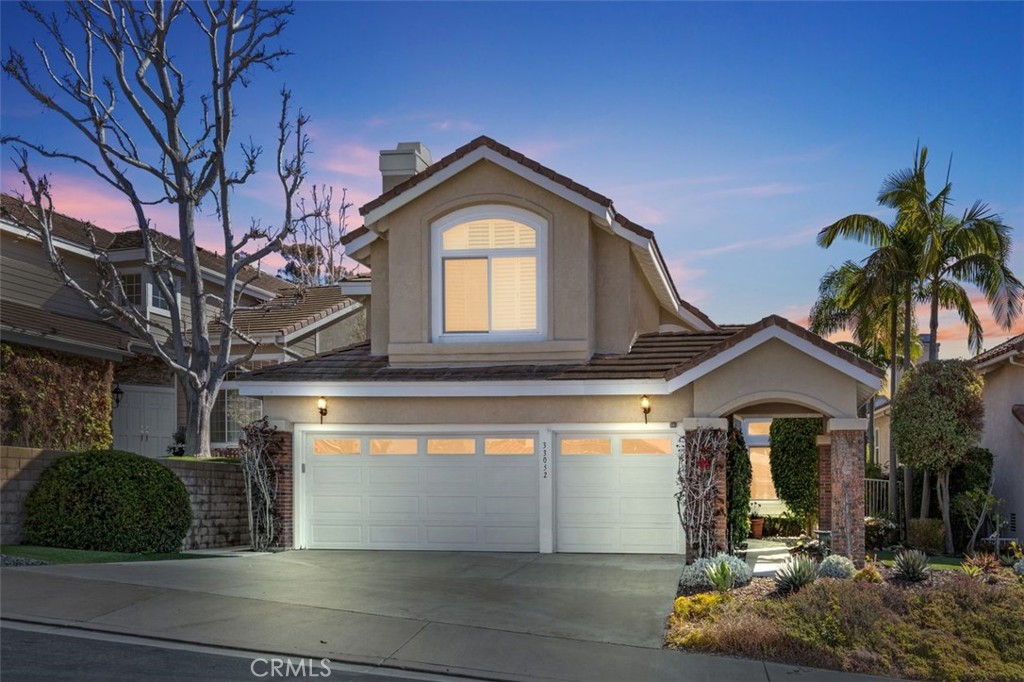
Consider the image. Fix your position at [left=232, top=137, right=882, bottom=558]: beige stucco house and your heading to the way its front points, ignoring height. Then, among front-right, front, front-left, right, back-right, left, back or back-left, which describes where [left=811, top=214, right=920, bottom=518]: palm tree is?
back-left

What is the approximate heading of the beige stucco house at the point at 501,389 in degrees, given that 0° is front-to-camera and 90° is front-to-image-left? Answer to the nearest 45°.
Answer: approximately 0°

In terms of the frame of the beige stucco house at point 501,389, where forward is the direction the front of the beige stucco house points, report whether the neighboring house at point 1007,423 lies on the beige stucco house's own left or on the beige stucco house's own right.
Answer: on the beige stucco house's own left

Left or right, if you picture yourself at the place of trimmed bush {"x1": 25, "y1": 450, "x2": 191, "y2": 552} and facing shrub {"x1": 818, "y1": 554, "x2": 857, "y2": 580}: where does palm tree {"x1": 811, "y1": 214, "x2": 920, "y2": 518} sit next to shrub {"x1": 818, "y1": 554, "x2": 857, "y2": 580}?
left

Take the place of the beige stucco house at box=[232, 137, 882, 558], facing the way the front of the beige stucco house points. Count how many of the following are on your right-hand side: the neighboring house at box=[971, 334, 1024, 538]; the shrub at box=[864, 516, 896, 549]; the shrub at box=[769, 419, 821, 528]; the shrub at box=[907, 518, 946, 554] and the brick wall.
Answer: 1

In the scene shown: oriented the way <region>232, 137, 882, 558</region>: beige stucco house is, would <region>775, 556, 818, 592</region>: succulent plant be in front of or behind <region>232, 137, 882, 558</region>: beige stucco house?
in front

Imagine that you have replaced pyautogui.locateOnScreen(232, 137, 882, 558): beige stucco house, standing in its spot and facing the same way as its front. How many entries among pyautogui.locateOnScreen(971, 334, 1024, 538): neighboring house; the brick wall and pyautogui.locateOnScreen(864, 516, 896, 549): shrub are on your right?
1

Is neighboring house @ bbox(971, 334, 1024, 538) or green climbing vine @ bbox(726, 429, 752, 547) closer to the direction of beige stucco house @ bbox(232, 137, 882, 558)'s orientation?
the green climbing vine

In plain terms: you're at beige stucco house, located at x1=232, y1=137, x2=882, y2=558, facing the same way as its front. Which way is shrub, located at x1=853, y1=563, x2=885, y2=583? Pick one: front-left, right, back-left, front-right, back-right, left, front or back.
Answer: front-left

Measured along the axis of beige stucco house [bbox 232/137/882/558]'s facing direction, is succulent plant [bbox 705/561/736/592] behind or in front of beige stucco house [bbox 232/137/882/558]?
in front

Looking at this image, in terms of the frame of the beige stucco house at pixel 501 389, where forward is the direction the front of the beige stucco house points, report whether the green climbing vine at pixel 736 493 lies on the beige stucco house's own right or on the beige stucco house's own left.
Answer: on the beige stucco house's own left

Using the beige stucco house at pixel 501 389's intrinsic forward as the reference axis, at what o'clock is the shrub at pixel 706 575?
The shrub is roughly at 11 o'clock from the beige stucco house.

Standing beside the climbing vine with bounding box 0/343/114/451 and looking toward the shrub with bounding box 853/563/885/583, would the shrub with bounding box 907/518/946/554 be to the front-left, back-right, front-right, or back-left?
front-left

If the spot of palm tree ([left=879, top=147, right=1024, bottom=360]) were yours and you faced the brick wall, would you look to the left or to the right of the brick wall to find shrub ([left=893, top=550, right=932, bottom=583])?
left
